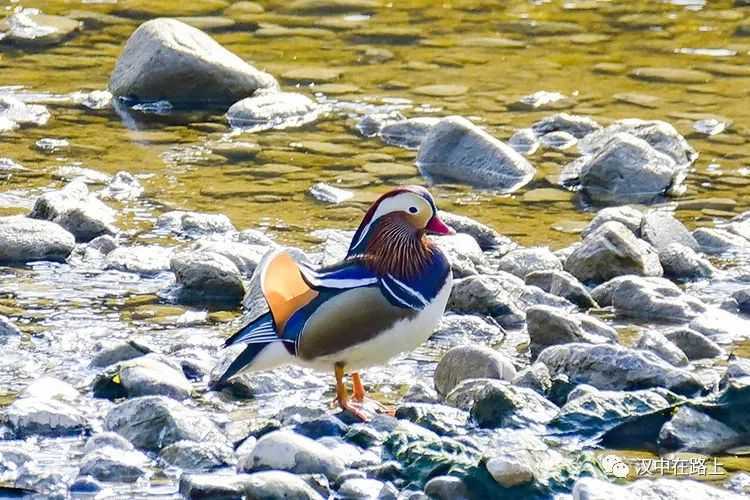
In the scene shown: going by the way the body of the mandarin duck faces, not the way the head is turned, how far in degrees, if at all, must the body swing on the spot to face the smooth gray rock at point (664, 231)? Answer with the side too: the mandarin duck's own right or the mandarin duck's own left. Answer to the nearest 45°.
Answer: approximately 45° to the mandarin duck's own left

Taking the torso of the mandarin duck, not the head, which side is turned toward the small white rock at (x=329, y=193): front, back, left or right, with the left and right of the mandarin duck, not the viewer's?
left

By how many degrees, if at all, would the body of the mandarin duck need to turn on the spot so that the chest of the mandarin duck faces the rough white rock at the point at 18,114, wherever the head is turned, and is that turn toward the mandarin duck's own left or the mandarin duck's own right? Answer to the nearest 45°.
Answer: approximately 135° to the mandarin duck's own left

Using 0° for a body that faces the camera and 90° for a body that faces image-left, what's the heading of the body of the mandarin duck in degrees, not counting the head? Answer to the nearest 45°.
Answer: approximately 270°

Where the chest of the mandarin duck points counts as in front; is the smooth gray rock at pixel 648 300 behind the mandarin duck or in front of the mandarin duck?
in front

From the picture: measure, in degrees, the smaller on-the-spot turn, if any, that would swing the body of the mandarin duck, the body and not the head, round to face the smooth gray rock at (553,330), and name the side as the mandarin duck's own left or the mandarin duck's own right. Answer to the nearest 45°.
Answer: approximately 45° to the mandarin duck's own left

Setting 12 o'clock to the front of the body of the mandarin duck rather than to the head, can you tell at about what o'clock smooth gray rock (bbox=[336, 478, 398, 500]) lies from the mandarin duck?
The smooth gray rock is roughly at 3 o'clock from the mandarin duck.

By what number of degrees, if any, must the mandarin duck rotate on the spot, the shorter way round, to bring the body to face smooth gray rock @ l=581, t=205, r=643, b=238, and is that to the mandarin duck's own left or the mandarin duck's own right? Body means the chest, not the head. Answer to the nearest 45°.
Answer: approximately 45° to the mandarin duck's own left

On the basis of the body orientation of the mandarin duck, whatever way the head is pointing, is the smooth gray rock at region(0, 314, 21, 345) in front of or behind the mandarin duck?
behind

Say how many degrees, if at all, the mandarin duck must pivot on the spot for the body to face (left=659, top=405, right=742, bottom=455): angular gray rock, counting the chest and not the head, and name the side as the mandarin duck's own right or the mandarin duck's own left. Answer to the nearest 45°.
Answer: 0° — it already faces it

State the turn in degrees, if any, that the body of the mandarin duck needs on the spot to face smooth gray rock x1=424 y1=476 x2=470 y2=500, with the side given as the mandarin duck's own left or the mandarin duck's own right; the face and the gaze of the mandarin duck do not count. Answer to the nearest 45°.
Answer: approximately 90° to the mandarin duck's own right

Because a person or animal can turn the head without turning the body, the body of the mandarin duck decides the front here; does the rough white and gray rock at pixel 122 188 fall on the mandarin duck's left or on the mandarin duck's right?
on the mandarin duck's left
